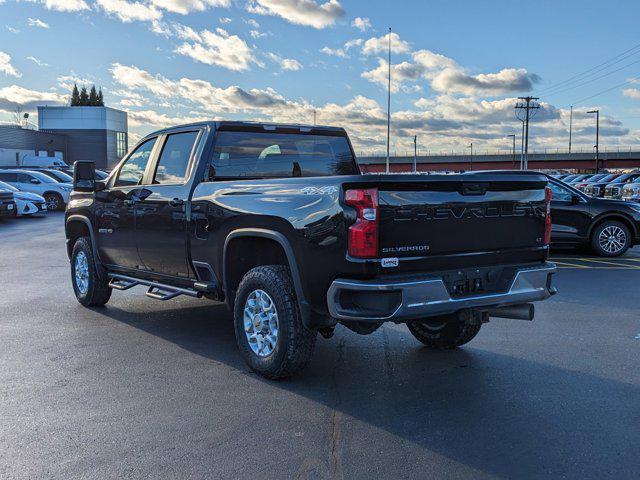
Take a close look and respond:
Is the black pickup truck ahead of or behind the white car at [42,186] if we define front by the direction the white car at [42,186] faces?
ahead

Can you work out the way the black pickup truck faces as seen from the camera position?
facing away from the viewer and to the left of the viewer

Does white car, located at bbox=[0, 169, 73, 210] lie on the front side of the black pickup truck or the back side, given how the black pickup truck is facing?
on the front side

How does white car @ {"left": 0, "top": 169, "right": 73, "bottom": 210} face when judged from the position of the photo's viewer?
facing the viewer and to the right of the viewer

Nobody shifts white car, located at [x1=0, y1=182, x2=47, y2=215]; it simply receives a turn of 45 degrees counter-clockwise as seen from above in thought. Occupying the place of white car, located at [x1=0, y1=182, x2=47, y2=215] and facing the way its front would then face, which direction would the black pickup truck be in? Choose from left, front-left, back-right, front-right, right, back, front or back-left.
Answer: right

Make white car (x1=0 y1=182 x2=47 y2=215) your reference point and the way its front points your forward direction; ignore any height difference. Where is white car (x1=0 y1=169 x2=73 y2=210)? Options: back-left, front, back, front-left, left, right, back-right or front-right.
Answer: back-left

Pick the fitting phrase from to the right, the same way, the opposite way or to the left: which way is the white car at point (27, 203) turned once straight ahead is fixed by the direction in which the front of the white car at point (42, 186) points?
the same way

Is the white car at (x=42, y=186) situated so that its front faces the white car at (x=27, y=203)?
no
